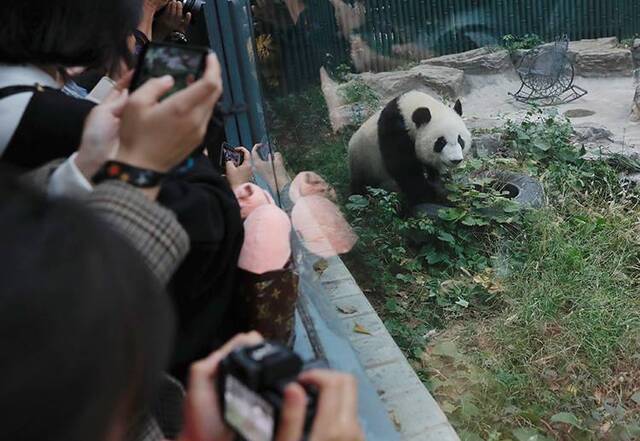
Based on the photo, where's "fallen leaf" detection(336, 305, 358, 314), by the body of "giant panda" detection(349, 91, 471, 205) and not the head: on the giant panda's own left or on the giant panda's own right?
on the giant panda's own right

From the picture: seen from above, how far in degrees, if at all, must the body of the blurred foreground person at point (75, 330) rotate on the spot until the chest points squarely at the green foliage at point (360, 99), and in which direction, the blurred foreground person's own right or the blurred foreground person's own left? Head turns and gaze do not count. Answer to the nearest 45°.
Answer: approximately 45° to the blurred foreground person's own left

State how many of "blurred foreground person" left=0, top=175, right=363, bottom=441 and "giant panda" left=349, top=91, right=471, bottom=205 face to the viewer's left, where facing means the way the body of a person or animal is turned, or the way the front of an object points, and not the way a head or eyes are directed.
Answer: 0

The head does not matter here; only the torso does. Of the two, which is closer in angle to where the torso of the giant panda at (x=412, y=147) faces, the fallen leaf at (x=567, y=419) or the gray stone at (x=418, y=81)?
the fallen leaf

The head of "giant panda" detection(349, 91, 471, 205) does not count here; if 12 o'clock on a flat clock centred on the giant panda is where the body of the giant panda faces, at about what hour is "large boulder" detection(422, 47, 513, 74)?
The large boulder is roughly at 8 o'clock from the giant panda.

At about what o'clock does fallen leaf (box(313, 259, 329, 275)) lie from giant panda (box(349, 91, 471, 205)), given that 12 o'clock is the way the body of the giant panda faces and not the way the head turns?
The fallen leaf is roughly at 2 o'clock from the giant panda.

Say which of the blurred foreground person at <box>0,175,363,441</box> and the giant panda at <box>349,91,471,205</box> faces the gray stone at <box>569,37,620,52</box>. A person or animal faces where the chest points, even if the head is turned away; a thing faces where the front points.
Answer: the blurred foreground person

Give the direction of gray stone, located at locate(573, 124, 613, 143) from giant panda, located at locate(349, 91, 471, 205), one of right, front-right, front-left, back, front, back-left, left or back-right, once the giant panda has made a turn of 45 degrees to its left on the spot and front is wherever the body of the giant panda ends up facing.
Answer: front-left

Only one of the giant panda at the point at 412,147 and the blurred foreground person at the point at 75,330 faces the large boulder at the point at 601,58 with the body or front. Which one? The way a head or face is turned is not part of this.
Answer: the blurred foreground person

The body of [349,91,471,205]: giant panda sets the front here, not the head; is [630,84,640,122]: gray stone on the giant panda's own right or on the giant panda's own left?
on the giant panda's own left

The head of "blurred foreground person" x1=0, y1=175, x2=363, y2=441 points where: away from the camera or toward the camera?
away from the camera

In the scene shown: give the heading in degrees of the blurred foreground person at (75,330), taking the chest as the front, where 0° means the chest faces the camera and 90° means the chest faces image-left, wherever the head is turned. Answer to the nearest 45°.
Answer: approximately 225°

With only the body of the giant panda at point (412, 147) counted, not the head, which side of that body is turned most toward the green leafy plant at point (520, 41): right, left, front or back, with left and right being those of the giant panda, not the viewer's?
left

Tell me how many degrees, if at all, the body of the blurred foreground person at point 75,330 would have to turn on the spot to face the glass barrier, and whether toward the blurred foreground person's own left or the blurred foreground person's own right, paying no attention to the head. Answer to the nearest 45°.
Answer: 0° — they already face it

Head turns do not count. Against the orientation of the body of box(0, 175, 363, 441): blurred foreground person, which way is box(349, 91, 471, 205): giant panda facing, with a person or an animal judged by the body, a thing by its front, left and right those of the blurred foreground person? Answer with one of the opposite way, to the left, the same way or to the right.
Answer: to the right

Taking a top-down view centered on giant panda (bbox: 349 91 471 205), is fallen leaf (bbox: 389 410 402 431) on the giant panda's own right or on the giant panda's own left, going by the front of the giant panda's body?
on the giant panda's own right

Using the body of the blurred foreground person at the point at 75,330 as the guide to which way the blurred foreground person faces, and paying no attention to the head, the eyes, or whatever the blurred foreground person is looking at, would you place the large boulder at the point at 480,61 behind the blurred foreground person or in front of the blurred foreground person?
in front
